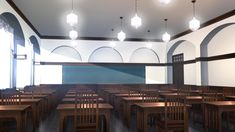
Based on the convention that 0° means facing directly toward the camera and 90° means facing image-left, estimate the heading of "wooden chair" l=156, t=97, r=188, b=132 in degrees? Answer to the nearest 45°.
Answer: approximately 135°

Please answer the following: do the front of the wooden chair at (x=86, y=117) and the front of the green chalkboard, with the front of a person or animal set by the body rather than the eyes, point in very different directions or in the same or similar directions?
very different directions

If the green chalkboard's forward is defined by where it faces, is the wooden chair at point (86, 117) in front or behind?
in front

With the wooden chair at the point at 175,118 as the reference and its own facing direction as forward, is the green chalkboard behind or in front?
in front

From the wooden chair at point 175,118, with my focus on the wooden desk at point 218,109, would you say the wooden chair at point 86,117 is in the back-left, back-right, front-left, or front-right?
back-left

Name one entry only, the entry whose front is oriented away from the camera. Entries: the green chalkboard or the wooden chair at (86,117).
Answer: the wooden chair

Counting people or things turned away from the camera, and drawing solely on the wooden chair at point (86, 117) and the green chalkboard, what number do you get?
1

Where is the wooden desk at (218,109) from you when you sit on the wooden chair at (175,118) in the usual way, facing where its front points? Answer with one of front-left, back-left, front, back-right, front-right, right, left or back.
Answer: right

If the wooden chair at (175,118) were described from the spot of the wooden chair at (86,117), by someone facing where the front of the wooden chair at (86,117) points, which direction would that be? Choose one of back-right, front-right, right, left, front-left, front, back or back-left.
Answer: right

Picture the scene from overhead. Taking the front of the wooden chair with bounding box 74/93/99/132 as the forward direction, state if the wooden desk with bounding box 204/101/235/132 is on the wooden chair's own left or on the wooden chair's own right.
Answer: on the wooden chair's own right

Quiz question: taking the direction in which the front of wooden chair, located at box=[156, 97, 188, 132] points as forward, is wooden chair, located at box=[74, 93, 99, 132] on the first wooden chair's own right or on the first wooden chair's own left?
on the first wooden chair's own left

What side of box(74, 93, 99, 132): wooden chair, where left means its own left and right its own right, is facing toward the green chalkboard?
front

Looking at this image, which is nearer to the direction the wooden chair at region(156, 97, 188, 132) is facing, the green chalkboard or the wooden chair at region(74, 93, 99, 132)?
the green chalkboard

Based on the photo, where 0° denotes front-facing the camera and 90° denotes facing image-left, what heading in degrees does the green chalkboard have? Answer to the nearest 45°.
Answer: approximately 0°
